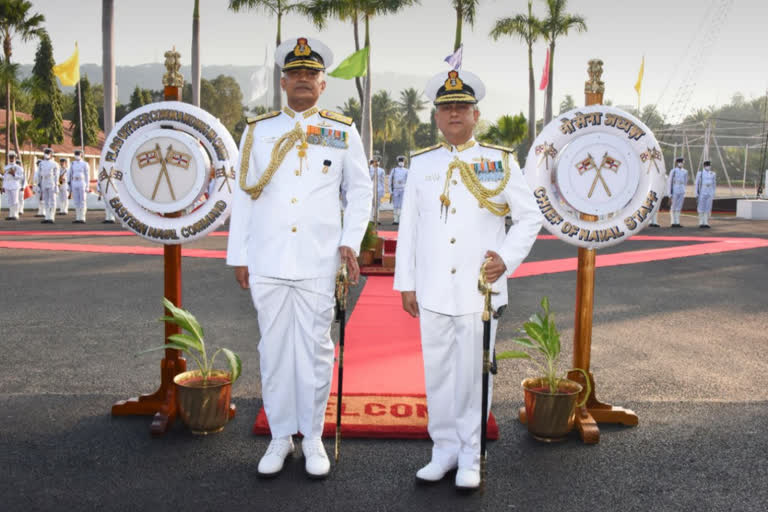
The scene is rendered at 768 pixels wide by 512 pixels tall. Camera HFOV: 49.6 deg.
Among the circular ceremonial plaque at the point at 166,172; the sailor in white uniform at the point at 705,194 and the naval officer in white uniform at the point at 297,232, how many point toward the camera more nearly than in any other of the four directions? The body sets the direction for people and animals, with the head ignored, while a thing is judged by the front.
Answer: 3

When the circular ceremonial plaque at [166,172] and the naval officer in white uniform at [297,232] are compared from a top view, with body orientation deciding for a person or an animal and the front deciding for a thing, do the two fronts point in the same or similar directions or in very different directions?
same or similar directions

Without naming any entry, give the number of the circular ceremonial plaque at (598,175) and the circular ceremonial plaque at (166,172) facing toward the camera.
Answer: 2

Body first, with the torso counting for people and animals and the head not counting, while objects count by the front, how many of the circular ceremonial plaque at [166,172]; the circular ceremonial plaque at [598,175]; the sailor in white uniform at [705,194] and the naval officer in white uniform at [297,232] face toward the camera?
4

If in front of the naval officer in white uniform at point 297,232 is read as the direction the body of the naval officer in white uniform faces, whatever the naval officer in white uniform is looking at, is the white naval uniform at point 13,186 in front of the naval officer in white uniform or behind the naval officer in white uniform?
behind

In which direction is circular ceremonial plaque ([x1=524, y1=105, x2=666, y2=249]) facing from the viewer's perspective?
toward the camera

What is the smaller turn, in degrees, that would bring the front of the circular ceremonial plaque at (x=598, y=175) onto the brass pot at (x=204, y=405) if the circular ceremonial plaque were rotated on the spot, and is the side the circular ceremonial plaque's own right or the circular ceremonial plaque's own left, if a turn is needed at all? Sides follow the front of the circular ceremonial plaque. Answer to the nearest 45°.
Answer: approximately 45° to the circular ceremonial plaque's own right

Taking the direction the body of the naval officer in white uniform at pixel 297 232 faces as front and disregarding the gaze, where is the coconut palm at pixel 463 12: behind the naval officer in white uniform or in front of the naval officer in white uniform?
behind

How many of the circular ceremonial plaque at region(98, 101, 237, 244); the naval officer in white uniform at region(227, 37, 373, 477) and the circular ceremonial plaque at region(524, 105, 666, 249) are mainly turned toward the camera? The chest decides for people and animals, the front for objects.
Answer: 3

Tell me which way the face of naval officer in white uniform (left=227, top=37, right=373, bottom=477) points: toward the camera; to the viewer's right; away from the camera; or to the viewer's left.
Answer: toward the camera

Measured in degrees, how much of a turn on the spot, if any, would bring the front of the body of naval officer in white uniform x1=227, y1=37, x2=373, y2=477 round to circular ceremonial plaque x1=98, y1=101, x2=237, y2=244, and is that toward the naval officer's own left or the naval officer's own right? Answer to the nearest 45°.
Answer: approximately 135° to the naval officer's own right

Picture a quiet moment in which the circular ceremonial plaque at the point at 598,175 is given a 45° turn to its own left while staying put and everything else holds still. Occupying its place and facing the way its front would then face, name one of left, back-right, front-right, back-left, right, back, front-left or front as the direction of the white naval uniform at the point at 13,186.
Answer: back

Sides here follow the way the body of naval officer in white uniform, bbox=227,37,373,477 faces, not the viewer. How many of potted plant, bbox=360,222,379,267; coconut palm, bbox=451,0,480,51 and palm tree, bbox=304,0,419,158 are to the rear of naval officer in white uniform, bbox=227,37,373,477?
3

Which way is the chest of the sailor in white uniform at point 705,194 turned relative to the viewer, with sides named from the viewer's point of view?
facing the viewer

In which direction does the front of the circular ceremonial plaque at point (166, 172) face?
toward the camera

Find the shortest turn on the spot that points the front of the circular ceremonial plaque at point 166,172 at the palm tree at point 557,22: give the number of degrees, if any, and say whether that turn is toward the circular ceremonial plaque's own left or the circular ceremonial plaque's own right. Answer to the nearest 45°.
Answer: approximately 135° to the circular ceremonial plaque's own left
